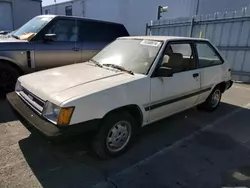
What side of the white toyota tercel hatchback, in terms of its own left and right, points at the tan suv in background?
right

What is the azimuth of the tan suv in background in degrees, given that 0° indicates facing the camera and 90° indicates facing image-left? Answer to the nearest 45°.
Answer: approximately 45°

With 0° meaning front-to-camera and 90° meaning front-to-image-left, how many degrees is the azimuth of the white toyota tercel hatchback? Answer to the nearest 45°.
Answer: approximately 45°

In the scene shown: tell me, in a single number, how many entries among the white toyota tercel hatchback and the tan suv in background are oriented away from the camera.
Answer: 0
